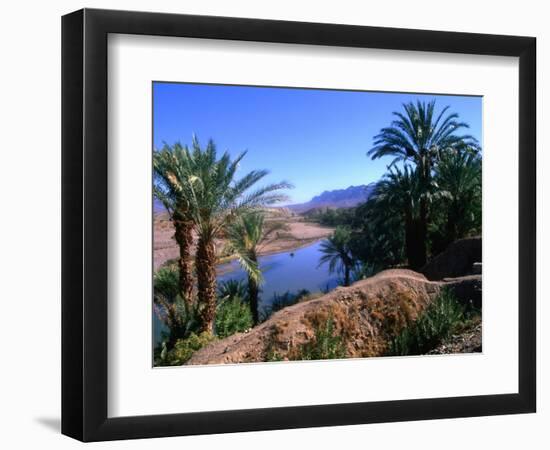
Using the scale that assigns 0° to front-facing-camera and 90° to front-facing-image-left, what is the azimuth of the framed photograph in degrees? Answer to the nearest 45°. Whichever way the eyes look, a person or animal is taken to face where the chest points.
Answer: approximately 315°
